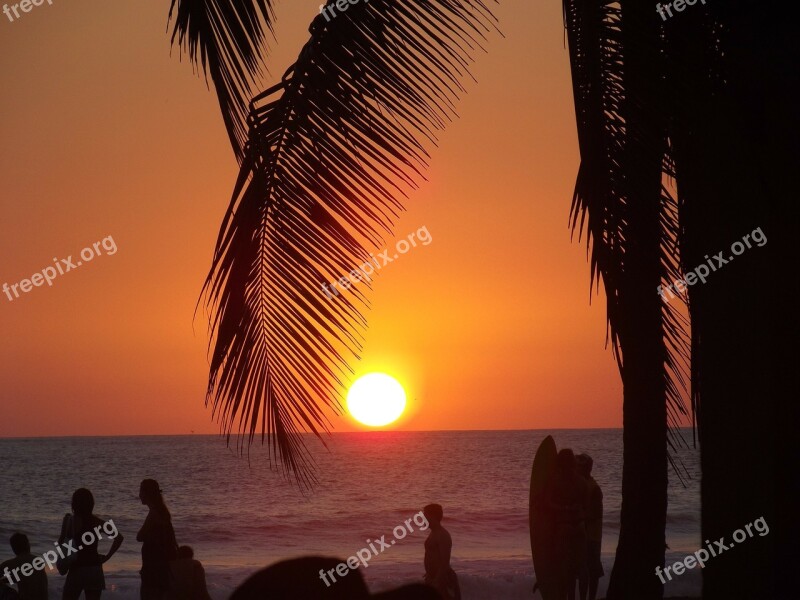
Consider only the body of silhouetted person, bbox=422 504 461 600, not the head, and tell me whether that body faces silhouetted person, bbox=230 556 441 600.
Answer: no

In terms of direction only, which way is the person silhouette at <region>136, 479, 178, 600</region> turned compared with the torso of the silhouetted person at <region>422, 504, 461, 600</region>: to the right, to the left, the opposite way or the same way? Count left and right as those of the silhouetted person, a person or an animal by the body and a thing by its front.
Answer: the same way

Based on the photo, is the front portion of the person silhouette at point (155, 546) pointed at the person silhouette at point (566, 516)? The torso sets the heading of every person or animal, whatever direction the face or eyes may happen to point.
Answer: no

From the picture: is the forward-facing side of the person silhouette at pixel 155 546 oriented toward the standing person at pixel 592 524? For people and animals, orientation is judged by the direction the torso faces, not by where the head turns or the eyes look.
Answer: no
